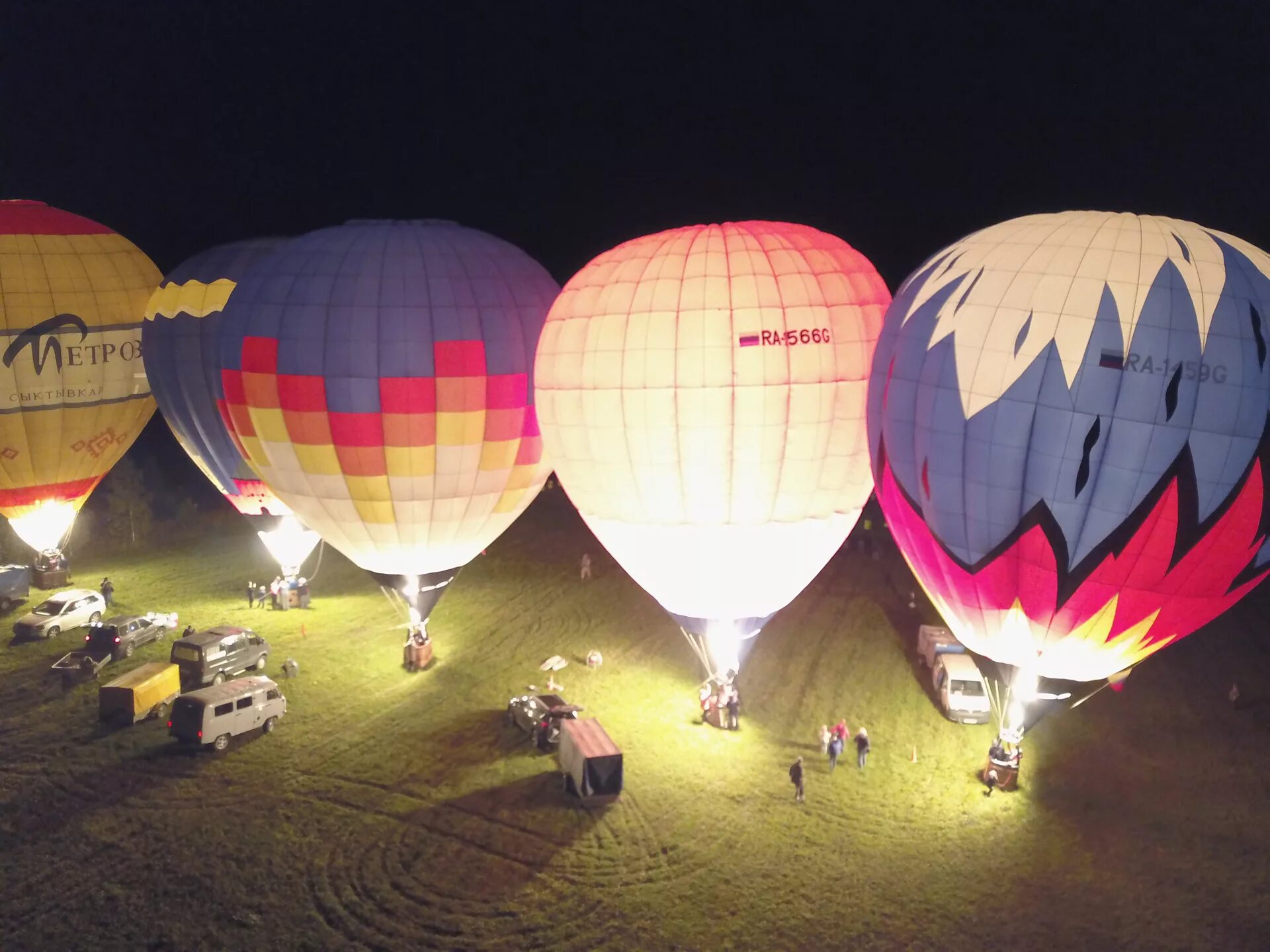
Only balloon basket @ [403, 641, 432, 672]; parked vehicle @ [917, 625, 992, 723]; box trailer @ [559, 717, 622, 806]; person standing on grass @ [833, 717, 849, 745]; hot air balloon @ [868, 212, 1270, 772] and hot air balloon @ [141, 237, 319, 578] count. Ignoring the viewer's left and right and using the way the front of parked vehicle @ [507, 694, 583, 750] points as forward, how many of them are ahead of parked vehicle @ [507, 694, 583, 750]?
2

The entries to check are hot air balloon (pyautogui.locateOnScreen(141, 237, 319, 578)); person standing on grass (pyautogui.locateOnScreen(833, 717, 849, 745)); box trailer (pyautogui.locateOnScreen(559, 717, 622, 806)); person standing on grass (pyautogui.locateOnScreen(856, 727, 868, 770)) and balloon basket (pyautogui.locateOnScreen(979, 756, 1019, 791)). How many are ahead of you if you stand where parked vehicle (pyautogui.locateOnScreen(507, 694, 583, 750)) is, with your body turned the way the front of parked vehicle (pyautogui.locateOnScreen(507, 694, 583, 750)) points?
1

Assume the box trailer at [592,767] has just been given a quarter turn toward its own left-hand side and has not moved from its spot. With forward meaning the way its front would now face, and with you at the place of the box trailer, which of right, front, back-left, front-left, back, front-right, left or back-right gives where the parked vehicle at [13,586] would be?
right

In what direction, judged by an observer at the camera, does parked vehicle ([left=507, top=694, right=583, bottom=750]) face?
facing away from the viewer and to the left of the viewer

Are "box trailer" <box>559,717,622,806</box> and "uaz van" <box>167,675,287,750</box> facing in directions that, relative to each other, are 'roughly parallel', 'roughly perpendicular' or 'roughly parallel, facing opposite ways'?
roughly perpendicular

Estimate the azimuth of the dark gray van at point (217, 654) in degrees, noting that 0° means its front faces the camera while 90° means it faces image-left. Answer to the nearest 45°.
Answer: approximately 225°

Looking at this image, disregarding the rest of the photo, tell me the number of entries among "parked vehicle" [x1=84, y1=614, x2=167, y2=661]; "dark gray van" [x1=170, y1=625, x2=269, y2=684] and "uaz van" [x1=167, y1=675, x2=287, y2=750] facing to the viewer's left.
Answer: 0

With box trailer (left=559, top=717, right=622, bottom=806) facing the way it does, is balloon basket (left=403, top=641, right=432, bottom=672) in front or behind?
in front

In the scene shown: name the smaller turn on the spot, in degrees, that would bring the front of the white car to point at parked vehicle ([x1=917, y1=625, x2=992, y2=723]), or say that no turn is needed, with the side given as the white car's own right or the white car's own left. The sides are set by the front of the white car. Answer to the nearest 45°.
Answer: approximately 90° to the white car's own left

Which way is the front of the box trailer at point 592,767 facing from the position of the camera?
facing away from the viewer and to the left of the viewer

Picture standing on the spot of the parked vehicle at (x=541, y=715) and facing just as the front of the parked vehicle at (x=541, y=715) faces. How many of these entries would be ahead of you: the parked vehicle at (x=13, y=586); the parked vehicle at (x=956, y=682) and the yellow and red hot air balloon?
2

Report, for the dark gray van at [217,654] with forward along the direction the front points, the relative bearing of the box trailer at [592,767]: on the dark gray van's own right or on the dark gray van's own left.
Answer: on the dark gray van's own right
